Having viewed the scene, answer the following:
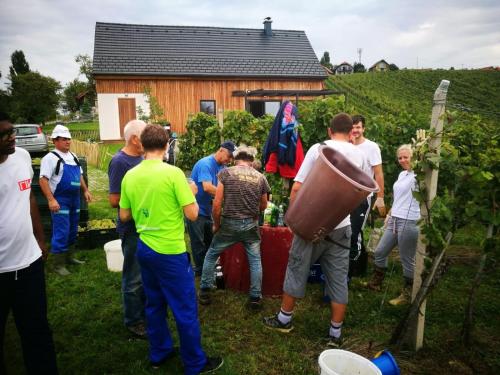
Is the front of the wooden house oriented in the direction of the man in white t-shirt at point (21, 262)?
yes

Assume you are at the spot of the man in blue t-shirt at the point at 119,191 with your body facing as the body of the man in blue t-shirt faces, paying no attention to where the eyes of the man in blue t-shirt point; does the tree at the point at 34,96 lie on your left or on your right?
on your left

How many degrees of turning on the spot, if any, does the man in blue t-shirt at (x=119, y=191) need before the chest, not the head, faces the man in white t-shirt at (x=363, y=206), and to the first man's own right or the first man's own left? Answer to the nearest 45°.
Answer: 0° — they already face them

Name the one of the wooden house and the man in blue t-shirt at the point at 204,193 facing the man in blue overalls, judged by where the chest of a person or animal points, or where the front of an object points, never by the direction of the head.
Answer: the wooden house

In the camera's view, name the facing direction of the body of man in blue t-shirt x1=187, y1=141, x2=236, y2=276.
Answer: to the viewer's right

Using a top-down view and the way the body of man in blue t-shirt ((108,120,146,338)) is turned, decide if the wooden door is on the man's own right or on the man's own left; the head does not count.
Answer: on the man's own left

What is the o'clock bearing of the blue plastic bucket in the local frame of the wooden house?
The blue plastic bucket is roughly at 12 o'clock from the wooden house.

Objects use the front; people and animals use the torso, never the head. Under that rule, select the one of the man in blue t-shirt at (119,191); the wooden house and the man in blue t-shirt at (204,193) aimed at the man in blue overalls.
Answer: the wooden house

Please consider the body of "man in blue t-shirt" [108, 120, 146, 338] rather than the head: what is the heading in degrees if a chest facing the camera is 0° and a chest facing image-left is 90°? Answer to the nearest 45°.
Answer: approximately 270°

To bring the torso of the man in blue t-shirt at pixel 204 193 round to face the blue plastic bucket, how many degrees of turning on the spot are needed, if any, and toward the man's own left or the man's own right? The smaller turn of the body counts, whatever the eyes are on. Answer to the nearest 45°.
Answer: approximately 45° to the man's own right

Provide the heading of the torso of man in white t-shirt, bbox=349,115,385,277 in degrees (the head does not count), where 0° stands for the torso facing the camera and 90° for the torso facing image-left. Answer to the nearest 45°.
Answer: approximately 45°

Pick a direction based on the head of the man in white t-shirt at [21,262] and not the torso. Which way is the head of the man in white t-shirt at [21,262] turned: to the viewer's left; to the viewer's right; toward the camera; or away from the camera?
to the viewer's right

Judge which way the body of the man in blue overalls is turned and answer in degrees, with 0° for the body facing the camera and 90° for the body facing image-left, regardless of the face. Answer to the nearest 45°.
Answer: approximately 315°

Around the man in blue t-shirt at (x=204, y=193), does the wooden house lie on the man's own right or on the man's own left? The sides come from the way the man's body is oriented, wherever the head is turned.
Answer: on the man's own left

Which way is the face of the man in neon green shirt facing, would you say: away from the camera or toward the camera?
away from the camera
